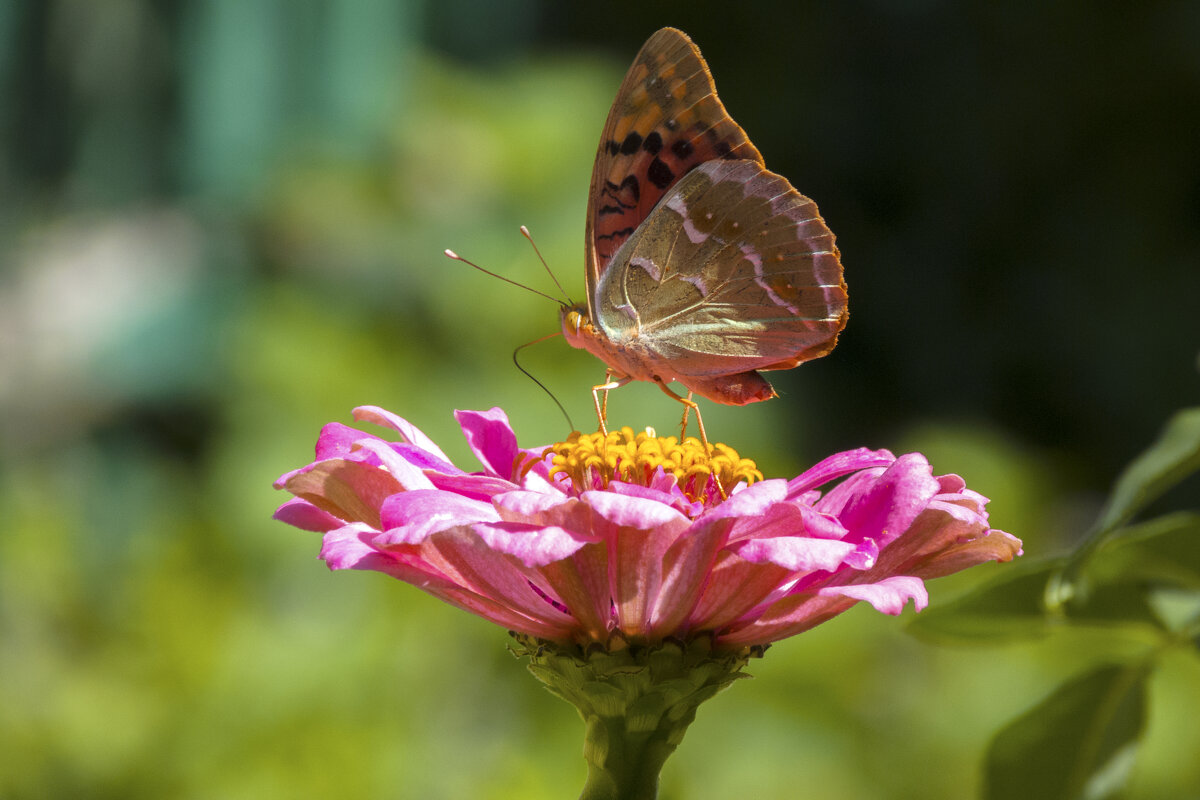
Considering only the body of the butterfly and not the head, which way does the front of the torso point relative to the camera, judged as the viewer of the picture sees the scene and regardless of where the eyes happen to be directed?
to the viewer's left
